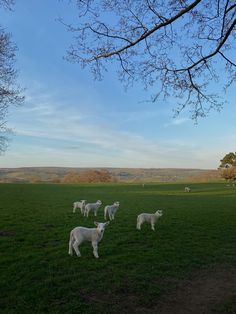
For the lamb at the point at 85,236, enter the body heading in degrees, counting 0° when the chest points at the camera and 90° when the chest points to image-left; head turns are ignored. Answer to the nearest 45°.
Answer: approximately 270°
